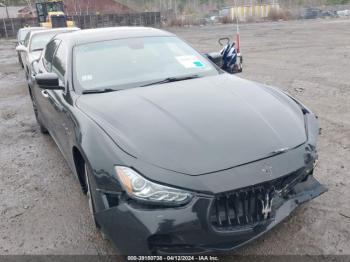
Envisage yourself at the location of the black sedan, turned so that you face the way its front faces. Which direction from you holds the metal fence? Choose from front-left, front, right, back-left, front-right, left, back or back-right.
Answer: back-left

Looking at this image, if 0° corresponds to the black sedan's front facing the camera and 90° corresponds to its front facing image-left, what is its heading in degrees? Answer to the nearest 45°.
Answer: approximately 315°
